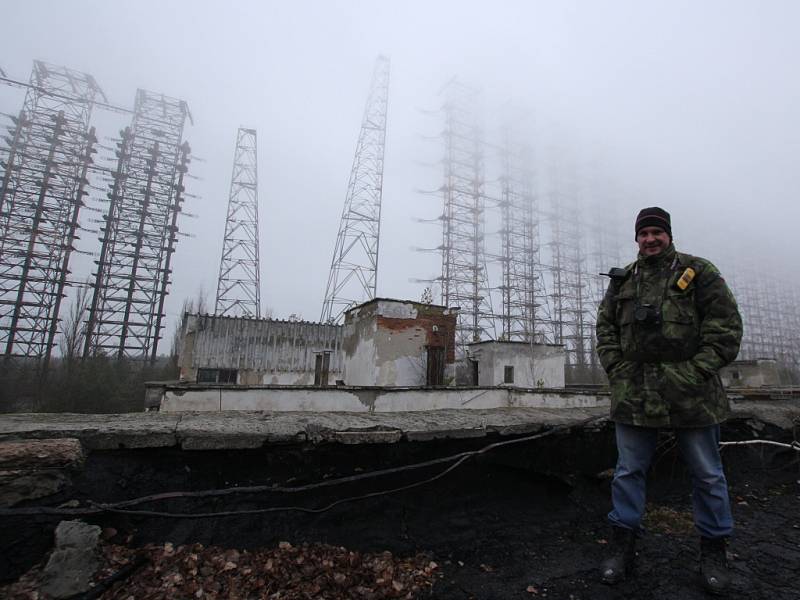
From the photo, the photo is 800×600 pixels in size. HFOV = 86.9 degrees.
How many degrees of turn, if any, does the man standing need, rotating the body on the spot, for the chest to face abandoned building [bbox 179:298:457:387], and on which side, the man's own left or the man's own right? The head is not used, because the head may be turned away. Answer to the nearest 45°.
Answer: approximately 135° to the man's own right

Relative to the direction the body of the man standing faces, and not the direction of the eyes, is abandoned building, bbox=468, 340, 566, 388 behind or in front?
behind

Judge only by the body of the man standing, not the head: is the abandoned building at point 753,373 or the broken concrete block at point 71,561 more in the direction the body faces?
the broken concrete block

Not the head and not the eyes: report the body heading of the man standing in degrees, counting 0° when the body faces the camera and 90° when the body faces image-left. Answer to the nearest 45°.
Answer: approximately 0°

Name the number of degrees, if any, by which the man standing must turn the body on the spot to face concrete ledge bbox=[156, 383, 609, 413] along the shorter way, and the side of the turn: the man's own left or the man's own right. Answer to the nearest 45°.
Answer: approximately 135° to the man's own right

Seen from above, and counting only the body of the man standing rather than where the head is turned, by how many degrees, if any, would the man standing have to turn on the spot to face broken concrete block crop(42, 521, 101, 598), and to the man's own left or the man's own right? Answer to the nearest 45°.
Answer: approximately 45° to the man's own right

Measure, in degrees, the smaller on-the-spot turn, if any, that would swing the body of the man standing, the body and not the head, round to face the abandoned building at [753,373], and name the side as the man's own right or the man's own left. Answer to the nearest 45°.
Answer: approximately 180°
